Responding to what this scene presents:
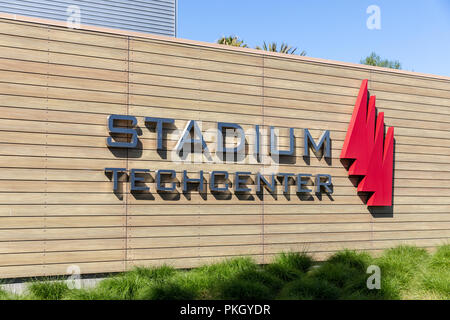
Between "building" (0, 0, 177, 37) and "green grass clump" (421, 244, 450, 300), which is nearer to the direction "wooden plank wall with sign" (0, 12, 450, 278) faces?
the green grass clump

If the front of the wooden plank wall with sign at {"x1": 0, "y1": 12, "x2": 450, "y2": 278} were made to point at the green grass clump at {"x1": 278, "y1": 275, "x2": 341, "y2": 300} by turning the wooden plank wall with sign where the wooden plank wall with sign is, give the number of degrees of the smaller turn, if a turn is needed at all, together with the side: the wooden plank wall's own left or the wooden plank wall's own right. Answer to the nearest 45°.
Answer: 0° — it already faces it

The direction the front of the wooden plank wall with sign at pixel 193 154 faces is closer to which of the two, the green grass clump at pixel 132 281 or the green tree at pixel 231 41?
the green grass clump

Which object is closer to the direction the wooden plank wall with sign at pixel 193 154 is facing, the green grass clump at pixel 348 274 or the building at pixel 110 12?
the green grass clump

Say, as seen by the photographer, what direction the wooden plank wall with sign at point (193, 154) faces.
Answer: facing the viewer and to the right of the viewer

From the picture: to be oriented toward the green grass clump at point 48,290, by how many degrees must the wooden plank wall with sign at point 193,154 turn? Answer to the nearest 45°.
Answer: approximately 90° to its right

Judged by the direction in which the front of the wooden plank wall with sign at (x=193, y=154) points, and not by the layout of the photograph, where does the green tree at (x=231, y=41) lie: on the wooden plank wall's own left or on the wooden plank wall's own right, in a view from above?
on the wooden plank wall's own left
